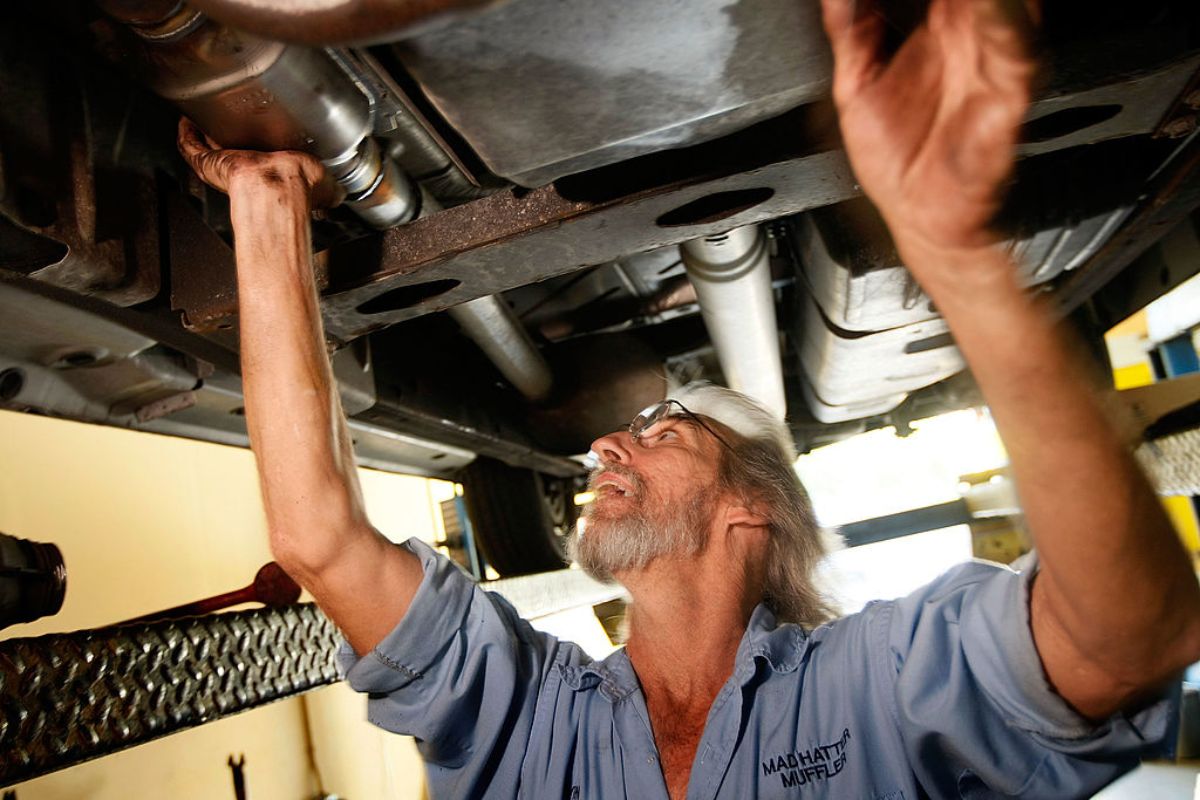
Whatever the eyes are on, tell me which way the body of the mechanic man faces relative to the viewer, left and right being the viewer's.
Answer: facing the viewer and to the left of the viewer
